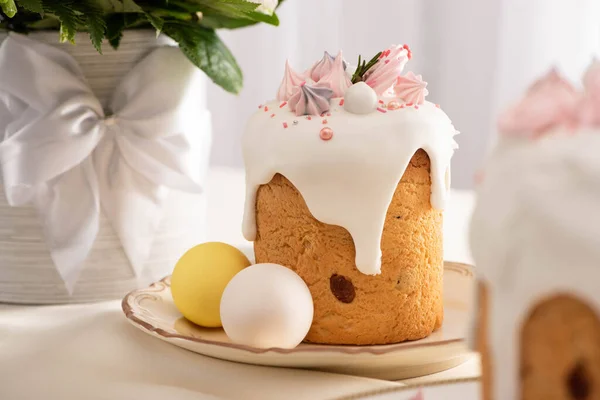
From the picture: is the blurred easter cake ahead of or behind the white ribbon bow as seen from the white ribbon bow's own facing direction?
ahead

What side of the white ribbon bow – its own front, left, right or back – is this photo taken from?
front
